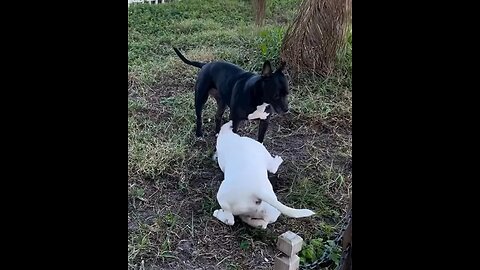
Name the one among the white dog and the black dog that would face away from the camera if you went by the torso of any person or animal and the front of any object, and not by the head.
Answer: the white dog

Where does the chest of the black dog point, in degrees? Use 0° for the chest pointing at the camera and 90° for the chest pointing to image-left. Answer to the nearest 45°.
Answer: approximately 315°

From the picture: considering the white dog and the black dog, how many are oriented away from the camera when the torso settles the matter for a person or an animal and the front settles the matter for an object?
1

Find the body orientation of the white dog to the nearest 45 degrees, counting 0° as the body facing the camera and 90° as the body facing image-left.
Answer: approximately 180°
